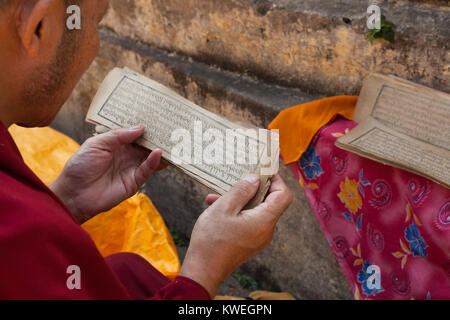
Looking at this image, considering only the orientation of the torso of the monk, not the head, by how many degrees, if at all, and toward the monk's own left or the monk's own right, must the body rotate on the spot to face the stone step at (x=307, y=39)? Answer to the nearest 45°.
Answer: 0° — they already face it

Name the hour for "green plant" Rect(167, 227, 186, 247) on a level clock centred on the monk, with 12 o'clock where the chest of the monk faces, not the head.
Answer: The green plant is roughly at 11 o'clock from the monk.

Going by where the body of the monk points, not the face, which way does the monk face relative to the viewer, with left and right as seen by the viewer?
facing away from the viewer and to the right of the viewer

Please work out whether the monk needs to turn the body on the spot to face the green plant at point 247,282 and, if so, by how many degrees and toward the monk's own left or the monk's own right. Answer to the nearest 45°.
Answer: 0° — they already face it

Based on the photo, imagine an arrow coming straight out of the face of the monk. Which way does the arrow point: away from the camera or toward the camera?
away from the camera
